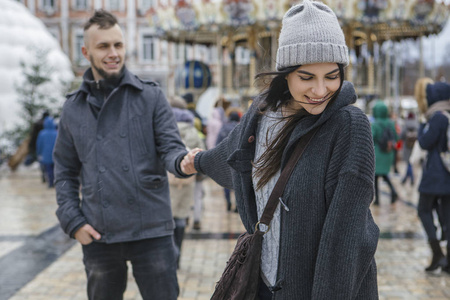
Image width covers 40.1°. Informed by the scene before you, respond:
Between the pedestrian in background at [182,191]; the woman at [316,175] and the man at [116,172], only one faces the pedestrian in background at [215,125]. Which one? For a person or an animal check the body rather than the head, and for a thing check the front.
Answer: the pedestrian in background at [182,191]

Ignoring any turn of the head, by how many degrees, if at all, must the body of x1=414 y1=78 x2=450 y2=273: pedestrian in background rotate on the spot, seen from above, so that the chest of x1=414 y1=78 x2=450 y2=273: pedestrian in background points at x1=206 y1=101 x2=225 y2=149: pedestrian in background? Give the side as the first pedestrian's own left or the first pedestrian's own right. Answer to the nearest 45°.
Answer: approximately 45° to the first pedestrian's own right

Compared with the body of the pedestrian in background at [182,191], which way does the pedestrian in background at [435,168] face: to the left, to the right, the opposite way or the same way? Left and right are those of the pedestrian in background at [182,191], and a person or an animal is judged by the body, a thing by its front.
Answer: to the left

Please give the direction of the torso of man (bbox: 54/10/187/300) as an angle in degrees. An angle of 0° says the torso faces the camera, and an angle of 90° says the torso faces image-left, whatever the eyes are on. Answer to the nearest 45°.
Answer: approximately 0°

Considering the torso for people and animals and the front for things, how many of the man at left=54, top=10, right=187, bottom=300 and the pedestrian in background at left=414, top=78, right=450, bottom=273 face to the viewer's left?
1

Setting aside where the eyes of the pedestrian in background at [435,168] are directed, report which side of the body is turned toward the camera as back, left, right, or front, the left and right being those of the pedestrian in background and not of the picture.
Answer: left

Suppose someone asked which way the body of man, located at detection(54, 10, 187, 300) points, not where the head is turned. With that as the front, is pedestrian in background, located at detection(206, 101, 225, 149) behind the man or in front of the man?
behind

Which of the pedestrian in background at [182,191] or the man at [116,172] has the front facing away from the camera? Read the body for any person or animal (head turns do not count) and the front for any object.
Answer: the pedestrian in background

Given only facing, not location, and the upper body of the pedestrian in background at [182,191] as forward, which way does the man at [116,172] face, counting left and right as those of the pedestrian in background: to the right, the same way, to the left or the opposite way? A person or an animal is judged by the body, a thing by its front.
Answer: the opposite way

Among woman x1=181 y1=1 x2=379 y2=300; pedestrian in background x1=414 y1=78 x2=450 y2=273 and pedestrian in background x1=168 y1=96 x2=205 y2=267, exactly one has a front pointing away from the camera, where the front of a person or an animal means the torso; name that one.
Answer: pedestrian in background x1=168 y1=96 x2=205 y2=267

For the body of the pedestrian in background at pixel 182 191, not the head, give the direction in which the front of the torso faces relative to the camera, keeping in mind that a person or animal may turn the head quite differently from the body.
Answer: away from the camera

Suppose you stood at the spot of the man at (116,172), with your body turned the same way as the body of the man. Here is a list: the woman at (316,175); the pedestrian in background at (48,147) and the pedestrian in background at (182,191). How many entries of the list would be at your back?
2

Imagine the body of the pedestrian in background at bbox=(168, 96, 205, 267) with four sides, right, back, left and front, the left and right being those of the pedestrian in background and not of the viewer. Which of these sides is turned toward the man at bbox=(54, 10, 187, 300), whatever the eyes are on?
back
